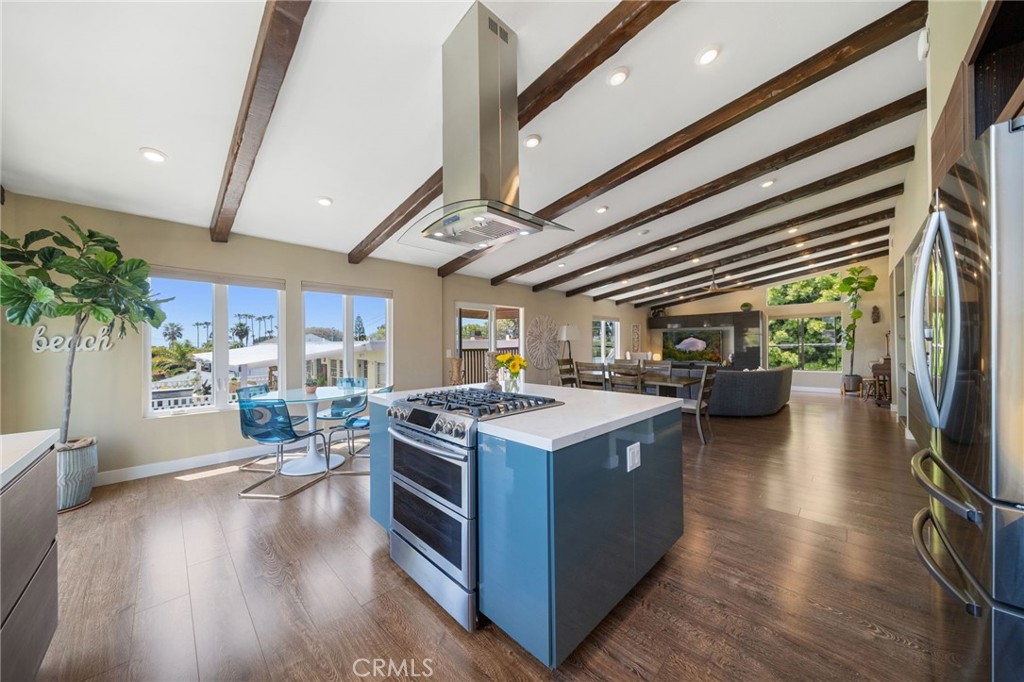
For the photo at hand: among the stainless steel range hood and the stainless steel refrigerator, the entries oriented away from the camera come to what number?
0

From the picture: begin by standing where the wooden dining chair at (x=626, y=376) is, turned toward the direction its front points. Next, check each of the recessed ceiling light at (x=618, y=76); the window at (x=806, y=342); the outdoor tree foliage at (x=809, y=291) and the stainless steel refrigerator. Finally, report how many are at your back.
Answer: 2

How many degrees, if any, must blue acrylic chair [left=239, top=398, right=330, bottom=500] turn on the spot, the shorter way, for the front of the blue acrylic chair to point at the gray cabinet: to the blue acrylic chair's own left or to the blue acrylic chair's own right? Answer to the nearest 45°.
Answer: approximately 135° to the blue acrylic chair's own right

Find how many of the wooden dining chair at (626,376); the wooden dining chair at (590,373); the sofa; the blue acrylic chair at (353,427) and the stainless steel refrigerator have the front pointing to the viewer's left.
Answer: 2

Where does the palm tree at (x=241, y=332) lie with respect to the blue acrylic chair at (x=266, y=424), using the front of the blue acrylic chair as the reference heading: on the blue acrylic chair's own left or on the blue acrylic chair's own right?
on the blue acrylic chair's own left

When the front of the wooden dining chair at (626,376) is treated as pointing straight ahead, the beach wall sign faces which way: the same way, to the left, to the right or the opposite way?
to the right

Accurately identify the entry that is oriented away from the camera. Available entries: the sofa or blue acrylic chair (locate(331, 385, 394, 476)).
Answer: the sofa

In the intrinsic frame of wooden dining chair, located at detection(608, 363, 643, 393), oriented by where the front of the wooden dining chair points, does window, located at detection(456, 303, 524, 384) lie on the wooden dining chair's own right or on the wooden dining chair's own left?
on the wooden dining chair's own left

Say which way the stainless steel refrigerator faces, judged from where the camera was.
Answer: facing to the left of the viewer

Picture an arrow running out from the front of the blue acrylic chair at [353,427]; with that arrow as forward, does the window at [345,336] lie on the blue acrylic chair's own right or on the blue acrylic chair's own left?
on the blue acrylic chair's own right

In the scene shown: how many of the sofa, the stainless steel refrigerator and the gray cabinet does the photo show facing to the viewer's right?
1

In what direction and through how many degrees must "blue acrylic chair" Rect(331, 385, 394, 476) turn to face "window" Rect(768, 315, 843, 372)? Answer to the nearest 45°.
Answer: approximately 180°

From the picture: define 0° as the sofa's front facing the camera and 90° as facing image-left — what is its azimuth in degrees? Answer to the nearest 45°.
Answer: approximately 180°

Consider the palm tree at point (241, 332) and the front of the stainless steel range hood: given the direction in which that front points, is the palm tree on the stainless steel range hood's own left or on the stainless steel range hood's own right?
on the stainless steel range hood's own right

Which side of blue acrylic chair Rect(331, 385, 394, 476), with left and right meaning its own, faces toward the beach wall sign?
front

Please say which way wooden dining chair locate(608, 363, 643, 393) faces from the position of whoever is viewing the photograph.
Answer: facing away from the viewer
